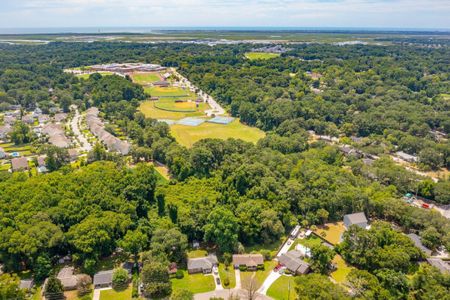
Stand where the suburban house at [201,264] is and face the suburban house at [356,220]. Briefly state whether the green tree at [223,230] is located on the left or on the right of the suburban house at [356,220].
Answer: left

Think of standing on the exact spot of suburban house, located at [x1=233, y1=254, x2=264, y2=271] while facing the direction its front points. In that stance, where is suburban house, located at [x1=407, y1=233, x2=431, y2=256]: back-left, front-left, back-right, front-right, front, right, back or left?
left

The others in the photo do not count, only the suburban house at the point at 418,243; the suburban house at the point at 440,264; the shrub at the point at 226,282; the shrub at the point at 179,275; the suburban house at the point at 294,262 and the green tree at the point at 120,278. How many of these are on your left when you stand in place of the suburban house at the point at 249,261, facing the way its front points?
3

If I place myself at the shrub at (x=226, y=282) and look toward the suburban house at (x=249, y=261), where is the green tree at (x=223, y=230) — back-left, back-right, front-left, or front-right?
front-left

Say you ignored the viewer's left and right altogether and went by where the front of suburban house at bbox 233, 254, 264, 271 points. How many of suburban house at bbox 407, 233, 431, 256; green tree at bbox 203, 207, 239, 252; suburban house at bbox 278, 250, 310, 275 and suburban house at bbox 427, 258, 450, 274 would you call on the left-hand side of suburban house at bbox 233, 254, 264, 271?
3

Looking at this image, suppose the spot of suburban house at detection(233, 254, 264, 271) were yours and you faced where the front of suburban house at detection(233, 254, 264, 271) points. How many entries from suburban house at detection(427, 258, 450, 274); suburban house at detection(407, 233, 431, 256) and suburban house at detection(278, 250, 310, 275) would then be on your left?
3

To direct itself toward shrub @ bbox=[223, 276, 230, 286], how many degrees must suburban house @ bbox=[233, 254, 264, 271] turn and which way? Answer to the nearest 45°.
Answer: approximately 45° to its right

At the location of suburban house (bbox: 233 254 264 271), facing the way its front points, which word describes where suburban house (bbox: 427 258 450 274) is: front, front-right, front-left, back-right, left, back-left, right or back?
left

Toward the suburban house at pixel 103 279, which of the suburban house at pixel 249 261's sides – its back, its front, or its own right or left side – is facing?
right

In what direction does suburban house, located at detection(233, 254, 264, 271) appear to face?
toward the camera

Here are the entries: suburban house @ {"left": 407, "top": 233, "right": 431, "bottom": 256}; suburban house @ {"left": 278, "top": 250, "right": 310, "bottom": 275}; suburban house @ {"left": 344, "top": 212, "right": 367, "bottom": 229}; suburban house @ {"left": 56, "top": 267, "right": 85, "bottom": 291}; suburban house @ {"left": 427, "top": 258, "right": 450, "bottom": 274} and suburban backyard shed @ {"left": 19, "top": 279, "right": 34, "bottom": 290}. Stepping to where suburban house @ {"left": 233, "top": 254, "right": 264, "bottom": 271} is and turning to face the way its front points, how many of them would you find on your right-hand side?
2

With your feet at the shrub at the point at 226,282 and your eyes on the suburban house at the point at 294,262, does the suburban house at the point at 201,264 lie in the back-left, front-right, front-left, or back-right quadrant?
back-left

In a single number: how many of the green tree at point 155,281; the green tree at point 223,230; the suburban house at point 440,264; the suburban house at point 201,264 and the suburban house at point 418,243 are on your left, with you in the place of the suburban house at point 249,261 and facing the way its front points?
2

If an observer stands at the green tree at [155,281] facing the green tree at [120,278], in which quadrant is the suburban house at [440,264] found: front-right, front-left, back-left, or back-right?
back-right

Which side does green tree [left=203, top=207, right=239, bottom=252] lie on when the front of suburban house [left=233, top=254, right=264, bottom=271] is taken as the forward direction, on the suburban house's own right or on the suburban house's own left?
on the suburban house's own right
